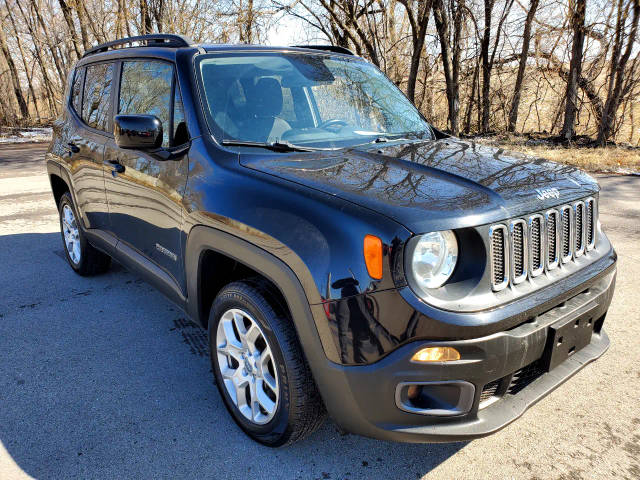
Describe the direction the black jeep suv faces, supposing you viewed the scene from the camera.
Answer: facing the viewer and to the right of the viewer
